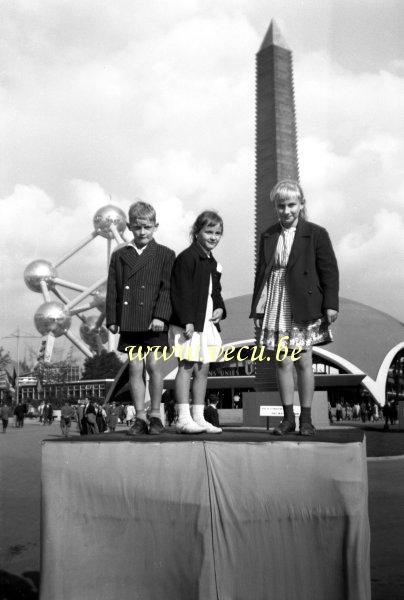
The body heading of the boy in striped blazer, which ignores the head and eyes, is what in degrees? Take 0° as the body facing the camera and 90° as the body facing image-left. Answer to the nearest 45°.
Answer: approximately 0°

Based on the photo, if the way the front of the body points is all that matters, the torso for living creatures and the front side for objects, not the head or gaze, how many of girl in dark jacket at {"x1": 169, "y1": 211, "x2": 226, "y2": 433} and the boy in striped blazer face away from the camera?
0

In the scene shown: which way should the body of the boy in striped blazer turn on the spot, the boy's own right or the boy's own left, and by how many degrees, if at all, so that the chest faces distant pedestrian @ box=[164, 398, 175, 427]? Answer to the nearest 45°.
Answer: approximately 180°

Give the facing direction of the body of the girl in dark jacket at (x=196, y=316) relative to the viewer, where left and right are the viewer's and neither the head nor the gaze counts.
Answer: facing the viewer and to the right of the viewer

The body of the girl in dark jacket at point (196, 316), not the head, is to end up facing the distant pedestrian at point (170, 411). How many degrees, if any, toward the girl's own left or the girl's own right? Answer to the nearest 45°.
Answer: approximately 135° to the girl's own left

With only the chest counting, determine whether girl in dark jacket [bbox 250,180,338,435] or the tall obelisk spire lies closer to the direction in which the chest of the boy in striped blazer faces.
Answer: the girl in dark jacket

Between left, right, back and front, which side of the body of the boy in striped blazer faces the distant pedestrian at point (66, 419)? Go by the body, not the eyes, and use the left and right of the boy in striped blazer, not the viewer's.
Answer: back
